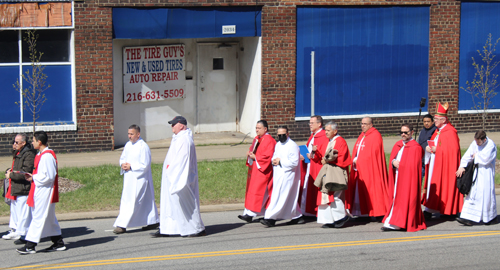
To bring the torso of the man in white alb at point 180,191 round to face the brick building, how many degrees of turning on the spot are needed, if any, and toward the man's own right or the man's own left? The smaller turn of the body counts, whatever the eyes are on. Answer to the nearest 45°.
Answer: approximately 90° to the man's own right

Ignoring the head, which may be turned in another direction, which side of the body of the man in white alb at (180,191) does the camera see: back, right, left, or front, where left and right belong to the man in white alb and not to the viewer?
left

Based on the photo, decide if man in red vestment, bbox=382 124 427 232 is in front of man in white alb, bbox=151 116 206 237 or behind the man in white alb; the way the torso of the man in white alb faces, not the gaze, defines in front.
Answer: behind

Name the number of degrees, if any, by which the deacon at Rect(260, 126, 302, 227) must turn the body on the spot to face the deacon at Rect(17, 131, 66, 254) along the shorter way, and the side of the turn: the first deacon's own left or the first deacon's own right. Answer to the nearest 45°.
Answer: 0° — they already face them

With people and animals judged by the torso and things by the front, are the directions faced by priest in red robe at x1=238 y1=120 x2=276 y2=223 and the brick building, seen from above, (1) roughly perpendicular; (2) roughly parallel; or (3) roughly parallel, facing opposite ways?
roughly perpendicular

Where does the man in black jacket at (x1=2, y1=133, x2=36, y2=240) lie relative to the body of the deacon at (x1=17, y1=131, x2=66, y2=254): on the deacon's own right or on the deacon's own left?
on the deacon's own right

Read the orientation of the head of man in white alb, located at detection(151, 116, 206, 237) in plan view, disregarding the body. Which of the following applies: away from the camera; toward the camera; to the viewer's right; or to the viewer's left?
to the viewer's left

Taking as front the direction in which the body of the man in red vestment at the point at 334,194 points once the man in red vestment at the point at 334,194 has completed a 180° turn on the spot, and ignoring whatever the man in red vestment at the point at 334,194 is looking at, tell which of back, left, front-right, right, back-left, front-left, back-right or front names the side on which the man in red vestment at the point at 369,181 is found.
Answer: front

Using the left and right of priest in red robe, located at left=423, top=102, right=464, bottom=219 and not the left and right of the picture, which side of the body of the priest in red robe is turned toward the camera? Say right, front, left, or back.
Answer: left

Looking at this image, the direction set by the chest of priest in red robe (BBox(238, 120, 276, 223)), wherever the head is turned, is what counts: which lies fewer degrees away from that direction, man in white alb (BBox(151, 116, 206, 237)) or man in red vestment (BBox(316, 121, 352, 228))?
the man in white alb

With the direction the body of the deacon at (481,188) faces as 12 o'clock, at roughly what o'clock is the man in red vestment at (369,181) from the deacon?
The man in red vestment is roughly at 1 o'clock from the deacon.

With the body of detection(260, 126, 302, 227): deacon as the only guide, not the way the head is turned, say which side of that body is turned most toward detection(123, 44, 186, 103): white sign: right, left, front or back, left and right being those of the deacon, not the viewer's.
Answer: right
